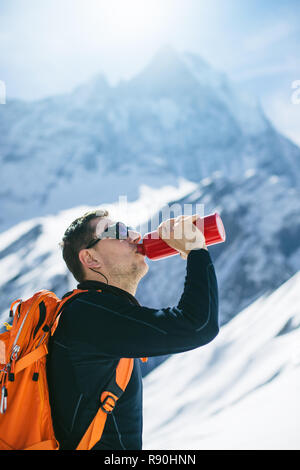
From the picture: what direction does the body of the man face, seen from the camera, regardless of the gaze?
to the viewer's right

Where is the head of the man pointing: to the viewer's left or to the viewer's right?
to the viewer's right
